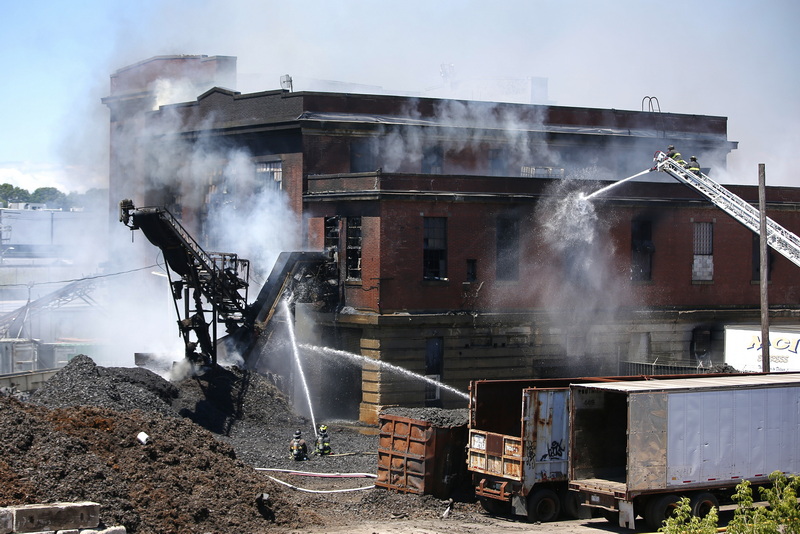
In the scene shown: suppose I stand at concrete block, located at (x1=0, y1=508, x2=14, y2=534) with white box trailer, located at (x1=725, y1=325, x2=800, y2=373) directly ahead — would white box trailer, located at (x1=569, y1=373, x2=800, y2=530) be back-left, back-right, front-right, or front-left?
front-right

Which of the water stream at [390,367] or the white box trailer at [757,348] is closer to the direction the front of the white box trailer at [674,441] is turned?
the white box trailer

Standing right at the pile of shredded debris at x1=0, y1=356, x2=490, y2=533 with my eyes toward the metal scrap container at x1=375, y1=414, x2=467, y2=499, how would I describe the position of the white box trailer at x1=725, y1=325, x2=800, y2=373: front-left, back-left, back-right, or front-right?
front-left

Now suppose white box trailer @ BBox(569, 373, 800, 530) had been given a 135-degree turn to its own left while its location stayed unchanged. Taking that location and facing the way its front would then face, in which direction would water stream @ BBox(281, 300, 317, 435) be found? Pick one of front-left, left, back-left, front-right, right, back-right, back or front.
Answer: front-right

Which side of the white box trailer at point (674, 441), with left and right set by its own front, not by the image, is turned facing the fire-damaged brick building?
left

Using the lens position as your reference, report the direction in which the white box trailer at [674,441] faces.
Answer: facing away from the viewer and to the right of the viewer

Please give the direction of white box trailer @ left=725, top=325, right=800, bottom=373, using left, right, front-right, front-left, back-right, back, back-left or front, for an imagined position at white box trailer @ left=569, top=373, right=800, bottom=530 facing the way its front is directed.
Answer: front-left

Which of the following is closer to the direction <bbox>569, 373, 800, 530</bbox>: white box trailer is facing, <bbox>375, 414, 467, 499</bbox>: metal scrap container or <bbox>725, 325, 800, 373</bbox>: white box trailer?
the white box trailer

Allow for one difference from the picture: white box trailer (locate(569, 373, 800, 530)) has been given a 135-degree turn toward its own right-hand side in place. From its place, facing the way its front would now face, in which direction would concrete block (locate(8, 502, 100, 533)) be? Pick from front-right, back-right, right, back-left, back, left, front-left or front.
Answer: front-right

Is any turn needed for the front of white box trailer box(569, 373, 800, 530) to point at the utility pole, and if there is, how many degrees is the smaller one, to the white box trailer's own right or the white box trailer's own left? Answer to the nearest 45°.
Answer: approximately 45° to the white box trailer's own left

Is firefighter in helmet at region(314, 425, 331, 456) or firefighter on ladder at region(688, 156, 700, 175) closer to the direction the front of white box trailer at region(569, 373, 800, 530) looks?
the firefighter on ladder

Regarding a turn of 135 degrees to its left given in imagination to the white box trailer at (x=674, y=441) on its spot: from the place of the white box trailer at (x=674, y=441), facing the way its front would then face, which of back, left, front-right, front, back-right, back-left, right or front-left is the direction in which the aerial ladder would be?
right

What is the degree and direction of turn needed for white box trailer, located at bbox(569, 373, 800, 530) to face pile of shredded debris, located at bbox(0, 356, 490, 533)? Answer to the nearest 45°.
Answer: approximately 135° to its left

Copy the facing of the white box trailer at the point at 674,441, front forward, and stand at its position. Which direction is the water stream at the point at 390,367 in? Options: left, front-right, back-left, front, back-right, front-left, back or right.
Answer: left
